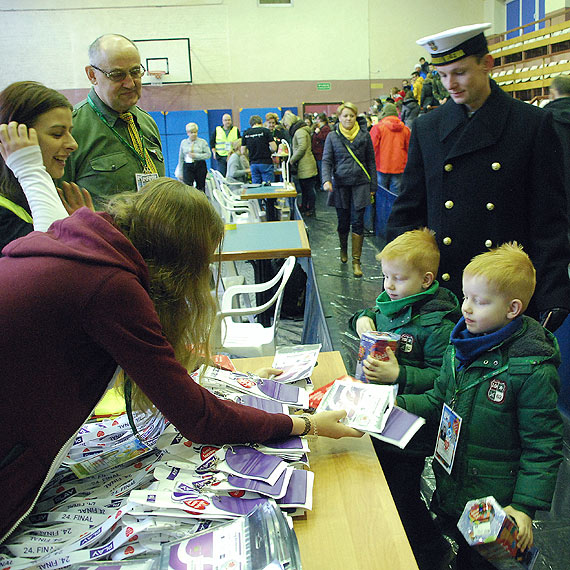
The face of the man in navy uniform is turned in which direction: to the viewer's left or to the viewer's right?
to the viewer's left

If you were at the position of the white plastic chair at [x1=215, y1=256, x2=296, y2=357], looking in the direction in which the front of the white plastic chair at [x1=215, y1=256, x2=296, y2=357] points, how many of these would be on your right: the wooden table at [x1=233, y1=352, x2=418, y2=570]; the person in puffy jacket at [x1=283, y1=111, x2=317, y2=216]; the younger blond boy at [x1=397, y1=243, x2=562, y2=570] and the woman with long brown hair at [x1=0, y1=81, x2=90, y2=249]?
1

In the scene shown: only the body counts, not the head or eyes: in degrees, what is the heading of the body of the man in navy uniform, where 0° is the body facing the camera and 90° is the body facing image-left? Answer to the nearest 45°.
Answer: approximately 45°

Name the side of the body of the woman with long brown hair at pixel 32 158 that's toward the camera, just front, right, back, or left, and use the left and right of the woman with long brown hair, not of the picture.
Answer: right

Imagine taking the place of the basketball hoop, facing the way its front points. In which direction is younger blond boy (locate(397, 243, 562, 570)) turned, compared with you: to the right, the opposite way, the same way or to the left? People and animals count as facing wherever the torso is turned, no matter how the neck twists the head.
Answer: to the right

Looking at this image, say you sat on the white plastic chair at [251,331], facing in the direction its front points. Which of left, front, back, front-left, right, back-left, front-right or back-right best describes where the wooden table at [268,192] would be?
right

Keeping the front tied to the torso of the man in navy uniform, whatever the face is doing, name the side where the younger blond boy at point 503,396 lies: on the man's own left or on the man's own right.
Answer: on the man's own left

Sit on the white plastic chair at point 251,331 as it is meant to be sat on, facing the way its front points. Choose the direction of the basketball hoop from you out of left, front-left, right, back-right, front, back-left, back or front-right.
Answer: right

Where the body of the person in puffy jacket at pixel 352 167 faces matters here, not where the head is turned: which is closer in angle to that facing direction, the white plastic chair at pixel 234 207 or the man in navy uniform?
the man in navy uniform

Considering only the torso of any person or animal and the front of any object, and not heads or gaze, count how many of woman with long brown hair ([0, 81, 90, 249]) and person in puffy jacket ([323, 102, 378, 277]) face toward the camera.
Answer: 1
